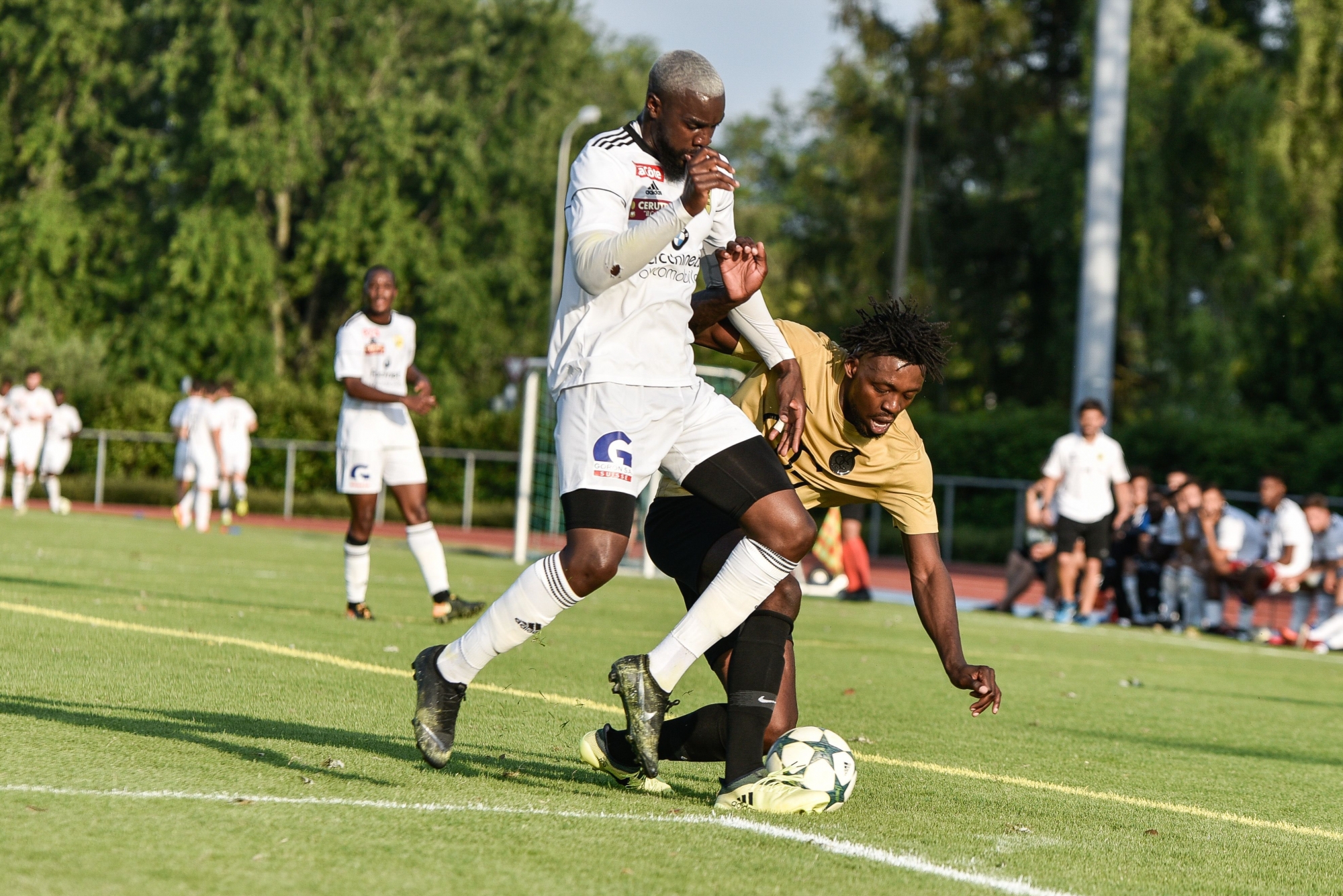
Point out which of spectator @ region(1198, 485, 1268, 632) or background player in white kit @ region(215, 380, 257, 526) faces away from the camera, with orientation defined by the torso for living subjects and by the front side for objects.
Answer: the background player in white kit

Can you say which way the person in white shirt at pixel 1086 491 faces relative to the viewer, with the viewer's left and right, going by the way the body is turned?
facing the viewer

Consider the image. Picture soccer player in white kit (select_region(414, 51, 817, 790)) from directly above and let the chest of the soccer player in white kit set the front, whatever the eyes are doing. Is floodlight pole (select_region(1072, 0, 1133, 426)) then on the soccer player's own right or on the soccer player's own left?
on the soccer player's own left

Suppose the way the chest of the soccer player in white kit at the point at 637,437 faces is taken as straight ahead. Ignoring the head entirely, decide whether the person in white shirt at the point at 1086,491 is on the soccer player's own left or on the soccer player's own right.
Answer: on the soccer player's own left

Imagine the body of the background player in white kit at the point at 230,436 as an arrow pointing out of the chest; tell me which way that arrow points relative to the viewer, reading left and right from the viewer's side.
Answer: facing away from the viewer

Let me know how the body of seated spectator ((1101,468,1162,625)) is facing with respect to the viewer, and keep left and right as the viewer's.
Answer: facing the viewer and to the left of the viewer

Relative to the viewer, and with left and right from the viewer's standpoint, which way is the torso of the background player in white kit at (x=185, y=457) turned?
facing away from the viewer

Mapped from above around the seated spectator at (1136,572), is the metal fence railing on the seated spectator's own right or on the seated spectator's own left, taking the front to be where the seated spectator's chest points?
on the seated spectator's own right

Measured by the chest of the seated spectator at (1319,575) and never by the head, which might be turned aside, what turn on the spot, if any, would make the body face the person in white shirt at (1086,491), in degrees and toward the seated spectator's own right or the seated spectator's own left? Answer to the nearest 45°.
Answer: approximately 90° to the seated spectator's own right

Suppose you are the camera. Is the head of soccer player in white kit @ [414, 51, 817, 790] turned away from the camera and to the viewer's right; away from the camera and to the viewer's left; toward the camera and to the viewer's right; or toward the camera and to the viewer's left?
toward the camera and to the viewer's right

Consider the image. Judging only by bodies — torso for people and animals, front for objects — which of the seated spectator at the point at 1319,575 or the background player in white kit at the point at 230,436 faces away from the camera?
the background player in white kit

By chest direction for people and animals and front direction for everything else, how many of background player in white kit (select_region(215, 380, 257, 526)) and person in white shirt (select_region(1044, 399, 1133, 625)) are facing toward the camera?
1

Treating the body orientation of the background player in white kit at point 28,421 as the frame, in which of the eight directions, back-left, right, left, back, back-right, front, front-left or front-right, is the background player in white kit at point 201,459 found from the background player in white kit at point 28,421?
front-left

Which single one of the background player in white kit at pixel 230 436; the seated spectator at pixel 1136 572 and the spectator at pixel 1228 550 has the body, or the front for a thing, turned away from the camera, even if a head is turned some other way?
the background player in white kit
